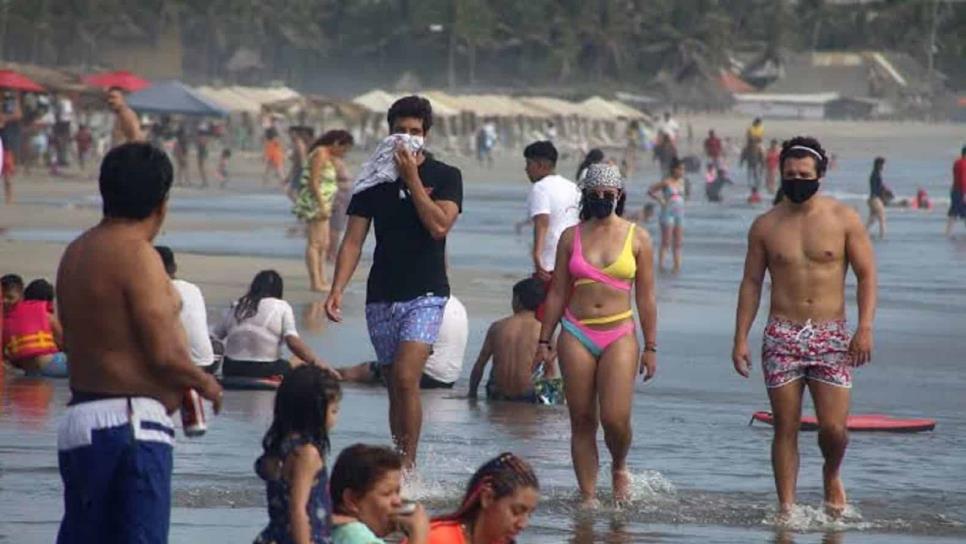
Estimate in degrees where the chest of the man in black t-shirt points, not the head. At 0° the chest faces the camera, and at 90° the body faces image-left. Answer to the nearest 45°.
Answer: approximately 0°

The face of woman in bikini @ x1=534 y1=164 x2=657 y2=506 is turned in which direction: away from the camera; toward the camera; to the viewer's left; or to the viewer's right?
toward the camera

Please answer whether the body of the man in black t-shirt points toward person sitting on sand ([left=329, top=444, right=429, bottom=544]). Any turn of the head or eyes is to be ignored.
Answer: yes

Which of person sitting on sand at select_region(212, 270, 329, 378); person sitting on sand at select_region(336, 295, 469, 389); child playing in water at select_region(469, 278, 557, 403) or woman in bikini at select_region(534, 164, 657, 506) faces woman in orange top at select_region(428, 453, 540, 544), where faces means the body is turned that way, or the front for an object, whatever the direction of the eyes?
the woman in bikini

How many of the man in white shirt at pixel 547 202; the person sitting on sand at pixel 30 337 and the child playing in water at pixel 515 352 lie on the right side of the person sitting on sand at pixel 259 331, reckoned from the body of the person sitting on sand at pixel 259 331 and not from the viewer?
2

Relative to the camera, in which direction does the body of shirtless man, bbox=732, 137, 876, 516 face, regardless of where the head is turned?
toward the camera

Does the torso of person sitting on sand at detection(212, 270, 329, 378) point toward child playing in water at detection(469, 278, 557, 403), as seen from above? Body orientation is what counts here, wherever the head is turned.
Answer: no

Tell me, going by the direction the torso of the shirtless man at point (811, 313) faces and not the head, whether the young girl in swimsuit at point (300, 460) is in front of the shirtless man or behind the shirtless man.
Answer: in front

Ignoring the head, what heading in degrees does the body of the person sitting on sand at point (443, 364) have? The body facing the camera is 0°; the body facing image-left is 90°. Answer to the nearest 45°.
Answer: approximately 90°

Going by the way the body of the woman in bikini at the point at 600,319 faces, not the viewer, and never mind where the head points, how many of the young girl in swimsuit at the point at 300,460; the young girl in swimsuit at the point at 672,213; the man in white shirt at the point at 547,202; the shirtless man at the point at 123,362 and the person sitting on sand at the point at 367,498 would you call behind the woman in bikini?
2

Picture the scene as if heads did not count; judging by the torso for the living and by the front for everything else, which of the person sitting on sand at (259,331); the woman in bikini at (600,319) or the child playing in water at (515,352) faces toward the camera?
the woman in bikini

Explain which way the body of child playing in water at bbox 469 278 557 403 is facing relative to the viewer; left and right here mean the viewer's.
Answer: facing away from the viewer

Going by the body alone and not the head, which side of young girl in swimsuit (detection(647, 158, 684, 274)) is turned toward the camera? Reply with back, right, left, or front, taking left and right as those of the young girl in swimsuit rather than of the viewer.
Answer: front
